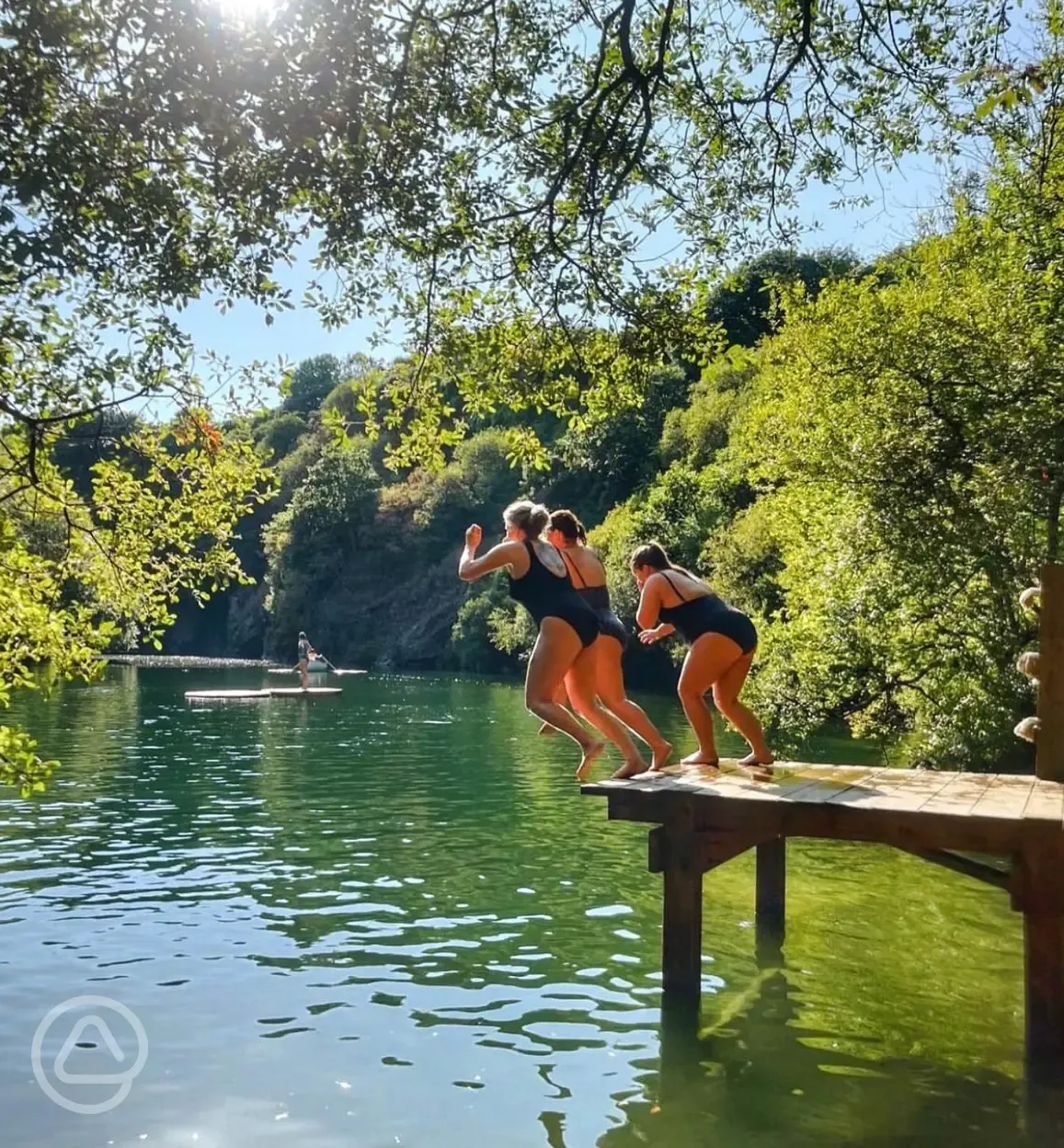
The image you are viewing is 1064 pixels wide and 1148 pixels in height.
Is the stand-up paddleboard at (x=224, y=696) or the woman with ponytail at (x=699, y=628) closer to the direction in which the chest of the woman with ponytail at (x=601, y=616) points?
the stand-up paddleboard

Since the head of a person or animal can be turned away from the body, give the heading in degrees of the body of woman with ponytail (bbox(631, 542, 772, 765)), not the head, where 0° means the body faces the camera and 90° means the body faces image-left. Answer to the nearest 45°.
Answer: approximately 90°

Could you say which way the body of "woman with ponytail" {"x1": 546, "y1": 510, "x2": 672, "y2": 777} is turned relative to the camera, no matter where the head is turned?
to the viewer's left

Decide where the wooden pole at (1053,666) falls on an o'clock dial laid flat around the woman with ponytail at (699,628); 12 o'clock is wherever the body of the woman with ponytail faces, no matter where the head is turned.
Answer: The wooden pole is roughly at 6 o'clock from the woman with ponytail.

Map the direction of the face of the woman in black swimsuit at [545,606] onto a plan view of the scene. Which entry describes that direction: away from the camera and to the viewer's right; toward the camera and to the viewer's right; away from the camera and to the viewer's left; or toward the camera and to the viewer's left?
away from the camera and to the viewer's left

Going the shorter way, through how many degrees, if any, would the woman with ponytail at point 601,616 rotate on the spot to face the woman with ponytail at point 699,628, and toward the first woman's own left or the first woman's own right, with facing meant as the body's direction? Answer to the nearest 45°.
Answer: approximately 180°

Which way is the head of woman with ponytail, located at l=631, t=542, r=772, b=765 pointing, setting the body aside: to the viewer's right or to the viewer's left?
to the viewer's left

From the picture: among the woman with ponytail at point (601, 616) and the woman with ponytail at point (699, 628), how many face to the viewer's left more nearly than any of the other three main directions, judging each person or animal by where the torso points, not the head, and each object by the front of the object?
2

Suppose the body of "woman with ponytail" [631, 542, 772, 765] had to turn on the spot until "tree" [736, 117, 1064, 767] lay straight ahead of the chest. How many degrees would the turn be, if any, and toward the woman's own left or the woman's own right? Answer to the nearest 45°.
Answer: approximately 90° to the woman's own right

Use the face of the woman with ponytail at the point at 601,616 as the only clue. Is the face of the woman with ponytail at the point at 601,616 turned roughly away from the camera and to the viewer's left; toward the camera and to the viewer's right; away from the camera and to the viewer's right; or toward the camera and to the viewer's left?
away from the camera and to the viewer's left
